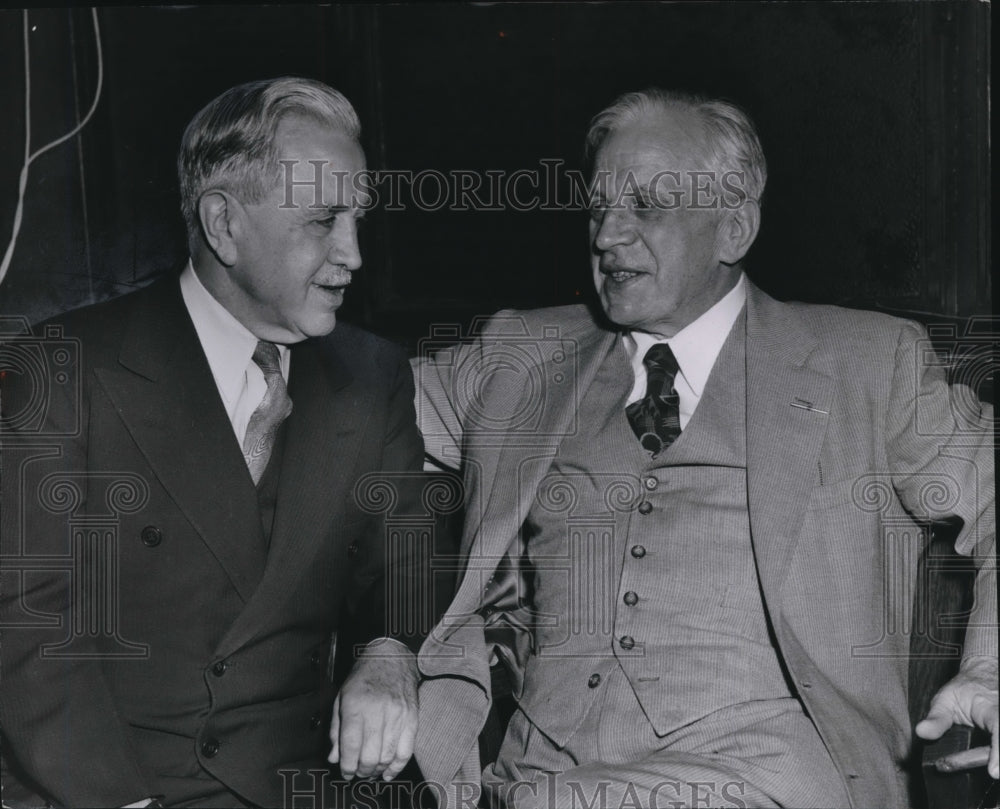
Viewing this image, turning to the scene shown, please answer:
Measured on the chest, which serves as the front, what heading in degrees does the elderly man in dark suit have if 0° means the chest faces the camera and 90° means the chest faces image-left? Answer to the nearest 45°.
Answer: approximately 315°
